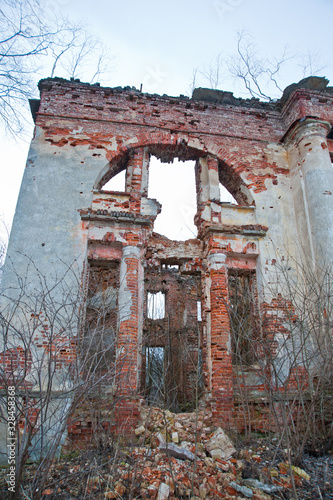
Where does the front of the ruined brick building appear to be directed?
toward the camera
